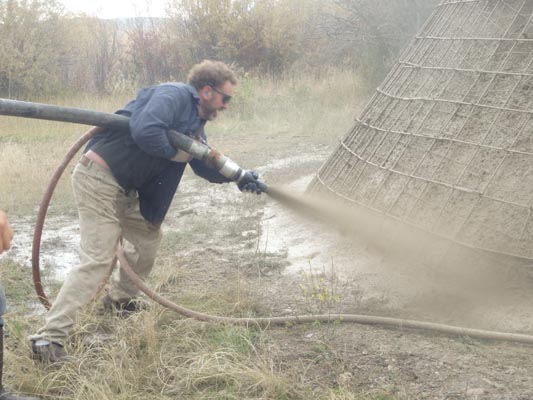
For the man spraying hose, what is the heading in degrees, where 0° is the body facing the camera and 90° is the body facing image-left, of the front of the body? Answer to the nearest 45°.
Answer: approximately 270°

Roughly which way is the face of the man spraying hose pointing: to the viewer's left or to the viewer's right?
to the viewer's right

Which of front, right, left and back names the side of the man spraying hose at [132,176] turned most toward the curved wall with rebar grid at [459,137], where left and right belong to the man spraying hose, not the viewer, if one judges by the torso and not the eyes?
front
